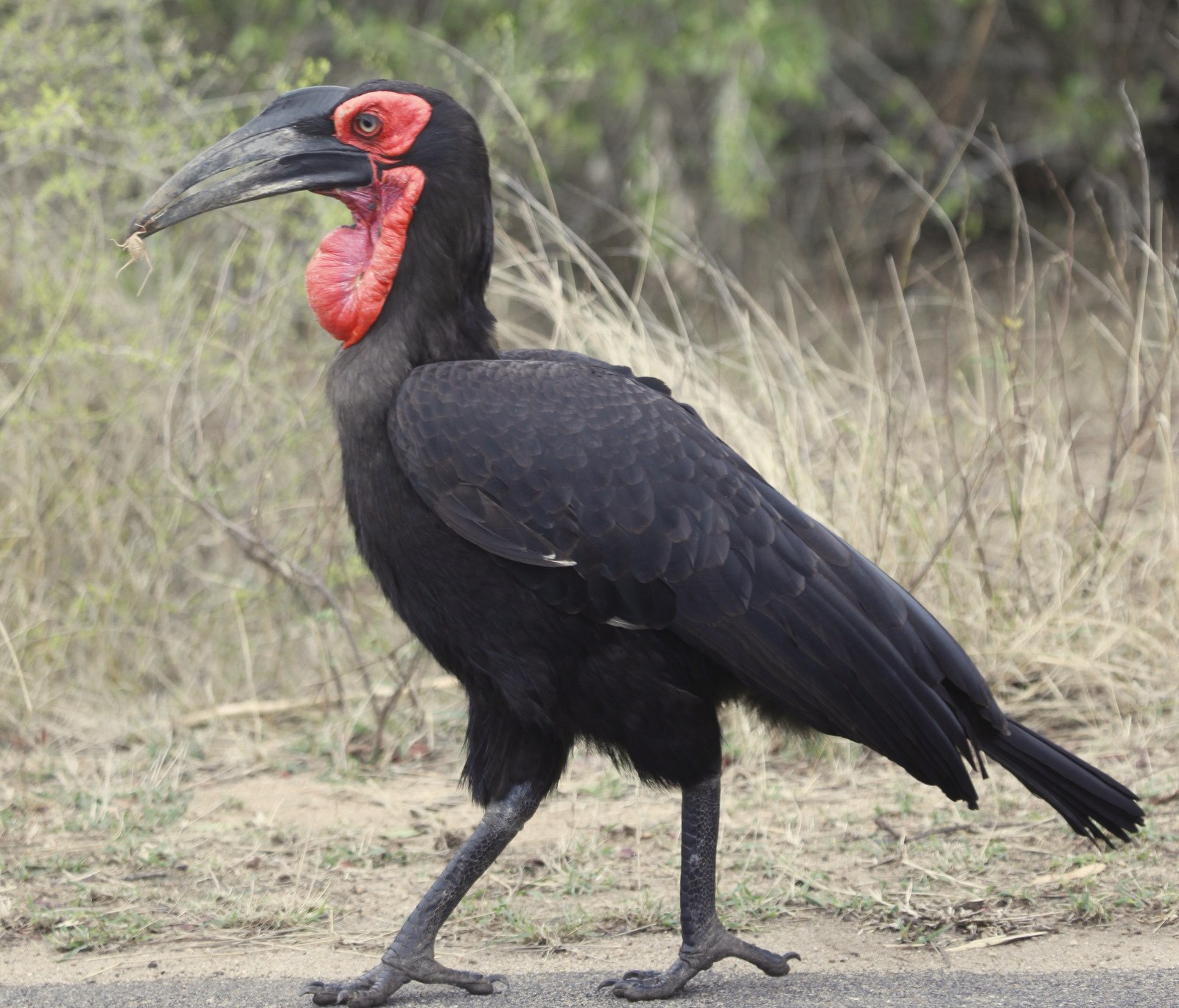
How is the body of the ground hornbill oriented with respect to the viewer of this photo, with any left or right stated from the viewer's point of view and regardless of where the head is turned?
facing to the left of the viewer
